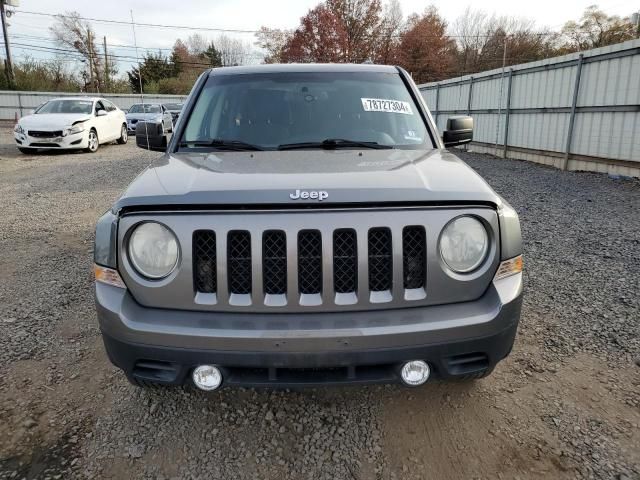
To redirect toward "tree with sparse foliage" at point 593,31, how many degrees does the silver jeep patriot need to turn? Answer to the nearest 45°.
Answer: approximately 135° to its left

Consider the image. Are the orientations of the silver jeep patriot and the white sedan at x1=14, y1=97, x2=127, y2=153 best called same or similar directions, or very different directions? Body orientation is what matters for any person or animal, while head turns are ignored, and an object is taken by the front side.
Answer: same or similar directions

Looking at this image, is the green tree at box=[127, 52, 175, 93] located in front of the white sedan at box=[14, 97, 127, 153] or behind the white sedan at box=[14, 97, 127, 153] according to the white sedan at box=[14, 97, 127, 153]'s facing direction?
behind

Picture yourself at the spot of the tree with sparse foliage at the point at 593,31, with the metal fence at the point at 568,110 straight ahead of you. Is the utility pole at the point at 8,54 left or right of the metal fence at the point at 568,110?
right

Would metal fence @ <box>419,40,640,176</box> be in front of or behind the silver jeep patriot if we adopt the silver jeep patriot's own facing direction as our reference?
behind

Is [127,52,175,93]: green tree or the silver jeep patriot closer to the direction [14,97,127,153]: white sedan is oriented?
the silver jeep patriot

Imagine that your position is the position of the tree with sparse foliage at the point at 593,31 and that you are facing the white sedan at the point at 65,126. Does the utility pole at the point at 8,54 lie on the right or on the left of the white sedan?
right

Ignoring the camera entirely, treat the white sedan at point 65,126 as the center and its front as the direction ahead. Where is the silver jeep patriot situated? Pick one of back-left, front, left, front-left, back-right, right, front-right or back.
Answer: front-left

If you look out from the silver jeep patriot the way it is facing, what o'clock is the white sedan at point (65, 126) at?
The white sedan is roughly at 5 o'clock from the silver jeep patriot.

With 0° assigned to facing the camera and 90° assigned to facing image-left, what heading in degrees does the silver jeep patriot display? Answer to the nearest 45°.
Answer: approximately 0°

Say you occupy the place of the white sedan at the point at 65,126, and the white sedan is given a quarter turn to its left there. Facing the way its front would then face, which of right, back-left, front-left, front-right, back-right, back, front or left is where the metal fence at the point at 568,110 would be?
front

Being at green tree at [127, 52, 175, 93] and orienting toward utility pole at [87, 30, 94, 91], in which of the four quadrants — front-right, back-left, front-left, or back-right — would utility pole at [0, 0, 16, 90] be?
front-left

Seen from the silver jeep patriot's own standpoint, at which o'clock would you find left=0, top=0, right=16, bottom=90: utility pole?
The utility pole is roughly at 5 o'clock from the silver jeep patriot.

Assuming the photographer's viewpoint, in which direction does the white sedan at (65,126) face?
facing the viewer and to the left of the viewer

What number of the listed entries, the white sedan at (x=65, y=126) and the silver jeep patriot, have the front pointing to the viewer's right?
0

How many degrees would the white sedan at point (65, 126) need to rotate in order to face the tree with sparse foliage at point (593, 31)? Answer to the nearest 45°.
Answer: approximately 135° to its left

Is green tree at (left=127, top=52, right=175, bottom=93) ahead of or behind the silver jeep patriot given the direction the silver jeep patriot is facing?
behind
